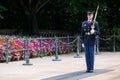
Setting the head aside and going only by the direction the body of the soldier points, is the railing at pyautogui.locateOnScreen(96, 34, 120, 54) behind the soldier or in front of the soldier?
behind

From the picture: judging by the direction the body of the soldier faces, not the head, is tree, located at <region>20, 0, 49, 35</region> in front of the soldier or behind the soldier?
behind

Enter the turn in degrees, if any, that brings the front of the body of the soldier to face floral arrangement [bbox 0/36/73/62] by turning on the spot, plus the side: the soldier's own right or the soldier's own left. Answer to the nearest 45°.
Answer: approximately 135° to the soldier's own right

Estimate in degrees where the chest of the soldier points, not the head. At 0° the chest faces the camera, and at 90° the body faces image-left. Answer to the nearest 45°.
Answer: approximately 0°
